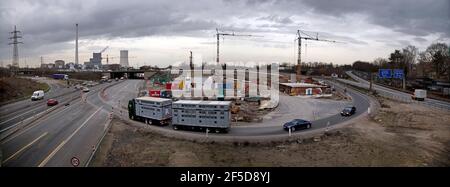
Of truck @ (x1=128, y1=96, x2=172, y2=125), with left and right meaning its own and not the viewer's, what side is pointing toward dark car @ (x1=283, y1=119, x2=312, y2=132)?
back

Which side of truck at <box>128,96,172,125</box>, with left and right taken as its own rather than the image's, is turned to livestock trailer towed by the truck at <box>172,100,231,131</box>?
back

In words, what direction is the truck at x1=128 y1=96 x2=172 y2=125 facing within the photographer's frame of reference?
facing away from the viewer and to the left of the viewer
